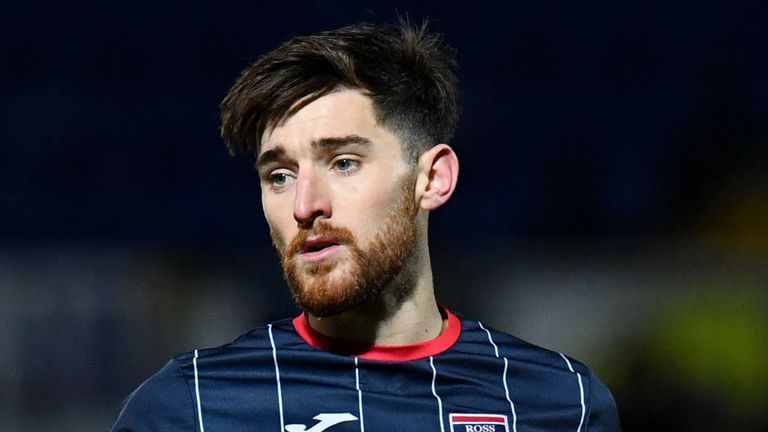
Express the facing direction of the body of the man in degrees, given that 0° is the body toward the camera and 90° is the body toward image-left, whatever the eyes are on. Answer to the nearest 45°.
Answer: approximately 0°
